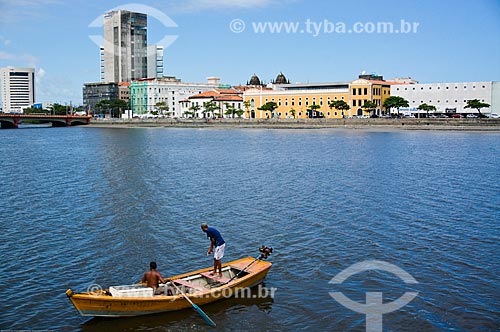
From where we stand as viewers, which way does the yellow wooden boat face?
facing the viewer and to the left of the viewer
